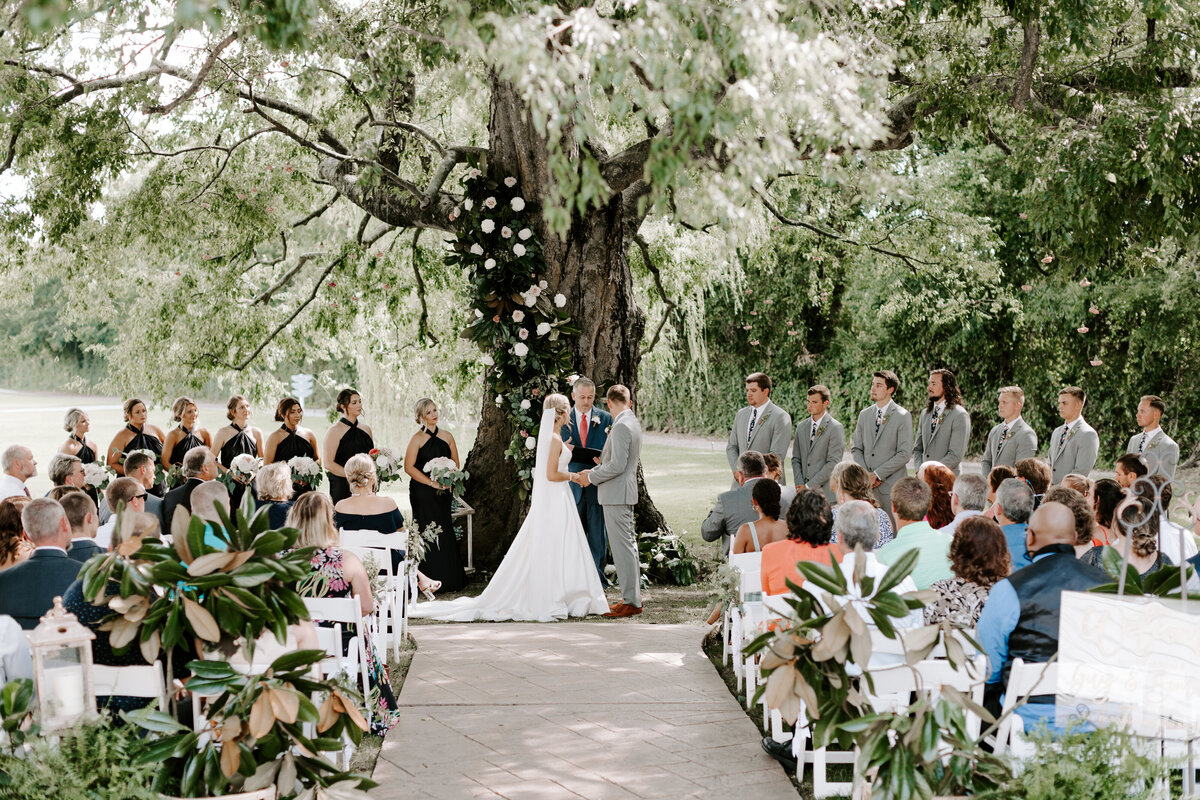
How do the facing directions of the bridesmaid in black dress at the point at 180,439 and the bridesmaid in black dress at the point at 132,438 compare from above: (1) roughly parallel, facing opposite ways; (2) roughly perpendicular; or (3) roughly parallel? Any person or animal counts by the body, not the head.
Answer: roughly parallel

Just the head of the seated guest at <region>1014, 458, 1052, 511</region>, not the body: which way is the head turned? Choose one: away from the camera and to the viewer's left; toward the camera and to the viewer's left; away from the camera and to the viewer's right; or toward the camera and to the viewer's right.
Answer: away from the camera and to the viewer's left

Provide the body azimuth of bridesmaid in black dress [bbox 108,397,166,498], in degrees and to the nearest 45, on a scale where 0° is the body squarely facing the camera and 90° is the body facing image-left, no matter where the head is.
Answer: approximately 315°

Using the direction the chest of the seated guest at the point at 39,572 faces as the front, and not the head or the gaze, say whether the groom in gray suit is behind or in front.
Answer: in front

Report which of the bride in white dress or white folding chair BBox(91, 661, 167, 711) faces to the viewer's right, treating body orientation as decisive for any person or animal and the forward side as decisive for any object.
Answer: the bride in white dress

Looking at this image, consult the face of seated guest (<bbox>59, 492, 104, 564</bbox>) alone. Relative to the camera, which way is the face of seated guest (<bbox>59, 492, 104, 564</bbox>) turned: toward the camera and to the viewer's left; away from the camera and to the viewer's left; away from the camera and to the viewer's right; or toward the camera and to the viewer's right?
away from the camera and to the viewer's right

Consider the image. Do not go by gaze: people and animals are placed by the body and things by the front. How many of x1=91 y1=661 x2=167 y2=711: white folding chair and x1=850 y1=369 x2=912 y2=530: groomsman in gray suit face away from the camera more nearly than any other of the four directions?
1

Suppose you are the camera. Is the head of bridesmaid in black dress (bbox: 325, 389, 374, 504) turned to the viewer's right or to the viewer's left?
to the viewer's right

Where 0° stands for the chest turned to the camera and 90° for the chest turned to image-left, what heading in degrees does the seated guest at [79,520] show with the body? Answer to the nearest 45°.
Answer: approximately 225°

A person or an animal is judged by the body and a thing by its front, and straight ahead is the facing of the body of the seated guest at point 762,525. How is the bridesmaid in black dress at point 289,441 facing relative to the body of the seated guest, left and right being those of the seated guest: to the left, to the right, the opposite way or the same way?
the opposite way

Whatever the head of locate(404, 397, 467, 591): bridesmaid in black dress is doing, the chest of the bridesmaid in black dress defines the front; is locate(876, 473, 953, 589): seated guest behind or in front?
in front

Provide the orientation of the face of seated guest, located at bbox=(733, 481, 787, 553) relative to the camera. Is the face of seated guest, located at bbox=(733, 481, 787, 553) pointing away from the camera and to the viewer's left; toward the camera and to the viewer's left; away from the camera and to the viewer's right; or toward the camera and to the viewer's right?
away from the camera and to the viewer's left

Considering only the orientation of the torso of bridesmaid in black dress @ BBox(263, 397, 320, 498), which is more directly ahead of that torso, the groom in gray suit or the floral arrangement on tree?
the groom in gray suit

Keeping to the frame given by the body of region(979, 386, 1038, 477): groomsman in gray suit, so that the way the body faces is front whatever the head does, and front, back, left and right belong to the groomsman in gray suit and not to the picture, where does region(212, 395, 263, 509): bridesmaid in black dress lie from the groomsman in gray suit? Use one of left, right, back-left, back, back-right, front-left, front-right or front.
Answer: front-right

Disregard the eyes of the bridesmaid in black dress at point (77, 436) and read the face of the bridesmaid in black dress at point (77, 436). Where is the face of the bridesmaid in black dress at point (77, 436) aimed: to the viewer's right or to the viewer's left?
to the viewer's right

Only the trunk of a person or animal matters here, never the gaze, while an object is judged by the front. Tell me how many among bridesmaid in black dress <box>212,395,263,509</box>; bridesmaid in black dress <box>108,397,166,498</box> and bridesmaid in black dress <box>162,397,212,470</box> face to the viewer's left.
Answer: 0

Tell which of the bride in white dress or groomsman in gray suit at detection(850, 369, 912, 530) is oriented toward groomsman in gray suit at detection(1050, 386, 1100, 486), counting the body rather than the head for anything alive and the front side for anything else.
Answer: the bride in white dress

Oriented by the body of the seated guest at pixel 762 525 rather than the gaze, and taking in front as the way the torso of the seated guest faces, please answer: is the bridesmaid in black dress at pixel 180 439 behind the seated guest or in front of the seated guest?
in front

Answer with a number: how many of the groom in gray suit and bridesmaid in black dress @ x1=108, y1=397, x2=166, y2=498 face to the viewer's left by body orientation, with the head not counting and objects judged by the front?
1
